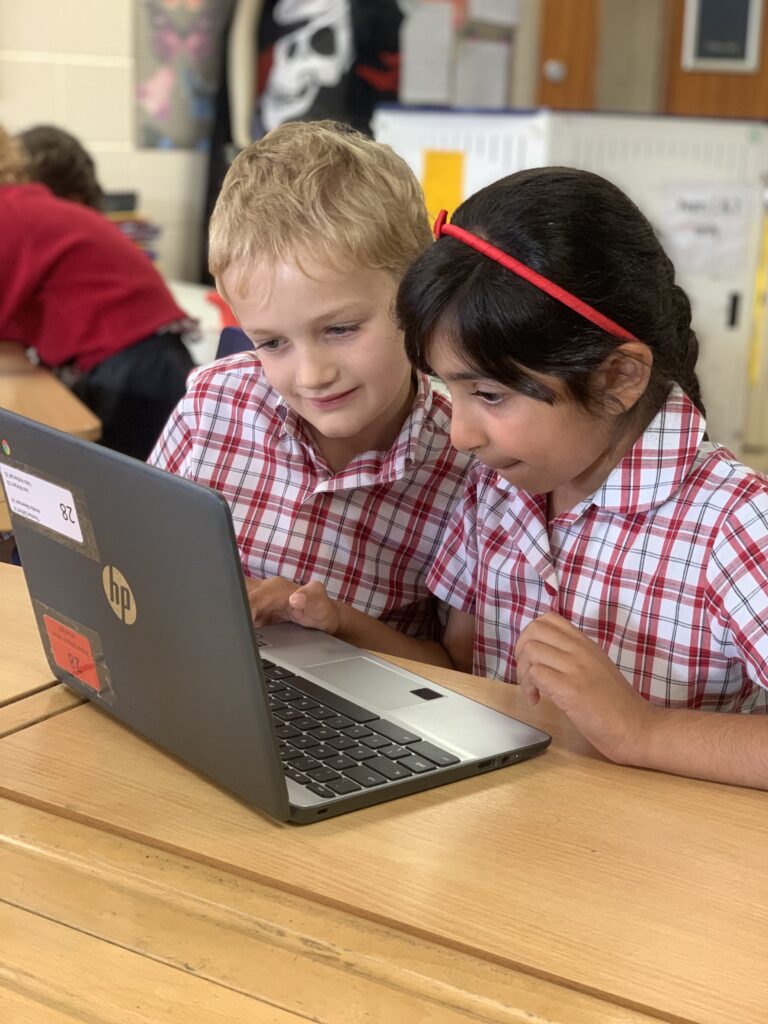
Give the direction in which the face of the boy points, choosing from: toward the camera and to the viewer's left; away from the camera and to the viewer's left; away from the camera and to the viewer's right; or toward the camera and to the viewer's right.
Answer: toward the camera and to the viewer's left

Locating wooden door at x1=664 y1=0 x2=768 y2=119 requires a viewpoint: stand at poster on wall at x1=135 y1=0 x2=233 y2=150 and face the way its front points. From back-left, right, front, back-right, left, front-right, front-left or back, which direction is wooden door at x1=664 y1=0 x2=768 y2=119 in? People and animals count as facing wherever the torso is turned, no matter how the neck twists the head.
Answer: left

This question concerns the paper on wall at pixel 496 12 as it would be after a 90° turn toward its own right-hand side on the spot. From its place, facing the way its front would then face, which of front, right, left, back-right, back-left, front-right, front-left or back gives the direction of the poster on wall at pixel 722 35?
back

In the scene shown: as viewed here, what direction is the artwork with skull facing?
toward the camera

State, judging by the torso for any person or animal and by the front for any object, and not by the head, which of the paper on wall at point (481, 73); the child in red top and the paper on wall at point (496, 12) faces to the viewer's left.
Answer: the child in red top

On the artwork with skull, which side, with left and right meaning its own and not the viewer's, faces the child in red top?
front

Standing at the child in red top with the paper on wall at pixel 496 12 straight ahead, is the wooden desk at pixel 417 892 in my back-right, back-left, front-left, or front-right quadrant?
back-right

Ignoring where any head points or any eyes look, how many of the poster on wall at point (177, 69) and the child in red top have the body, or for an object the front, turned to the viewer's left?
1

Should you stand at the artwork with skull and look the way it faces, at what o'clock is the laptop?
The laptop is roughly at 12 o'clock from the artwork with skull.

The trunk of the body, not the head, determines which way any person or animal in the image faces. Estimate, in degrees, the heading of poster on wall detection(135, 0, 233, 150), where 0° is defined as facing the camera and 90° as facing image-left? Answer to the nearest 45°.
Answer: approximately 0°

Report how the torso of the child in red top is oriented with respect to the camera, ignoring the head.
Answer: to the viewer's left

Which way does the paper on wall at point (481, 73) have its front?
toward the camera

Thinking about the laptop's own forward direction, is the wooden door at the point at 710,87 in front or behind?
in front

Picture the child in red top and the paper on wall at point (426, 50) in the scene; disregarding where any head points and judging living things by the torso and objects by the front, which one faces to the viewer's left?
the child in red top

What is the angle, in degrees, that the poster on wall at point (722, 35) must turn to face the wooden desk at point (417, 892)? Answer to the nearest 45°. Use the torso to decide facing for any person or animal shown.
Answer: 0° — it already faces it
